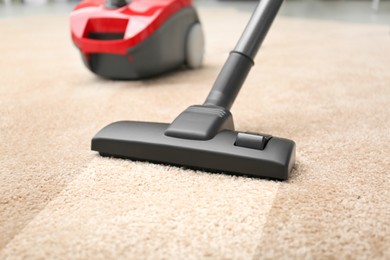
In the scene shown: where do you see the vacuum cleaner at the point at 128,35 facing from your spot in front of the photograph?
facing the viewer and to the left of the viewer
